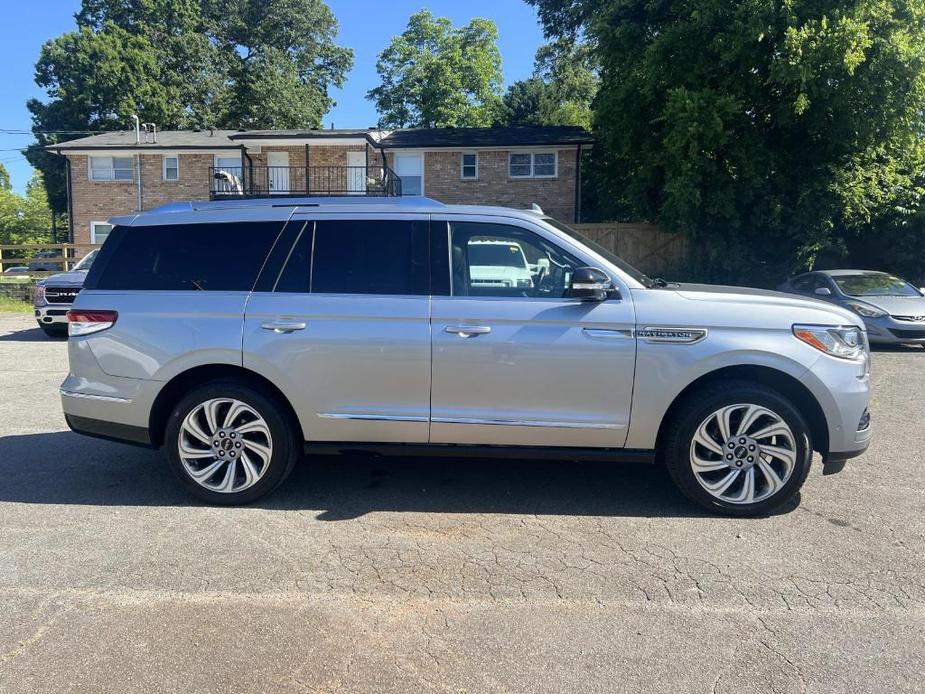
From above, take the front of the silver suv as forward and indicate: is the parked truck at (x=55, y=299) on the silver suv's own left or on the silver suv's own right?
on the silver suv's own left

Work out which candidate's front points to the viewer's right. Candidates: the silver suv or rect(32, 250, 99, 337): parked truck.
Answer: the silver suv

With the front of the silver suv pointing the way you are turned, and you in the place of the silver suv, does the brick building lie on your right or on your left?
on your left

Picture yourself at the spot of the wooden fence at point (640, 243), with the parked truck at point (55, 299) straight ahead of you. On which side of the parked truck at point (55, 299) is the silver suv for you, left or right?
left

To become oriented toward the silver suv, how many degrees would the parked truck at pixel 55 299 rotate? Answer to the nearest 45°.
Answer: approximately 45° to its left

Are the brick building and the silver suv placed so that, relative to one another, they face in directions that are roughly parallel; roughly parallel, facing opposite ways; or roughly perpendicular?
roughly perpendicular

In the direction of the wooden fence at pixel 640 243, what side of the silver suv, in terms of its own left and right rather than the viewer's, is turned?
left

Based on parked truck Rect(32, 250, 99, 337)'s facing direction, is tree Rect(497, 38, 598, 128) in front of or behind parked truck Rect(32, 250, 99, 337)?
behind

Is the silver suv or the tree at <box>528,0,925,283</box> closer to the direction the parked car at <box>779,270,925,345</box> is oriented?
the silver suv

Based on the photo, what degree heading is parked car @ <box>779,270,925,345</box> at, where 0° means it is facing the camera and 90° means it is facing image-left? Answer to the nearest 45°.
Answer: approximately 315°

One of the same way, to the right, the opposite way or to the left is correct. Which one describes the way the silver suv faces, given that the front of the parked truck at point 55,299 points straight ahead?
to the left

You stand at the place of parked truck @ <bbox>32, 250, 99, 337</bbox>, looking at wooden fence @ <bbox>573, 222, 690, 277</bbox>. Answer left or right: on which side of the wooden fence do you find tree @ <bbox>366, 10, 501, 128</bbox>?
left

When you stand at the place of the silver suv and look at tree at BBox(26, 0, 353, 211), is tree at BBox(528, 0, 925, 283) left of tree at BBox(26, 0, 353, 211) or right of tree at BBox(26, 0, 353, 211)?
right

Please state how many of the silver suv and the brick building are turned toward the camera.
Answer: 1

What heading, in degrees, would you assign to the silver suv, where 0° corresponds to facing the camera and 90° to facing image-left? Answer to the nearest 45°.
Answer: approximately 270°
